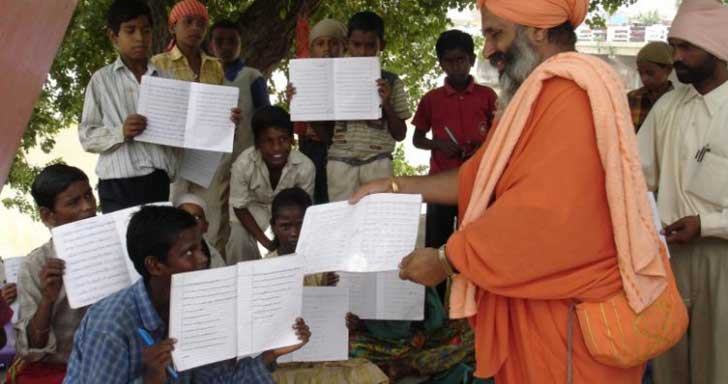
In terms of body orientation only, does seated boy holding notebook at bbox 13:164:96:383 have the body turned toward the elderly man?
yes

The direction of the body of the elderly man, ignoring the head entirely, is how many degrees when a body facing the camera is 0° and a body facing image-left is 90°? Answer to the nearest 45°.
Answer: approximately 90°

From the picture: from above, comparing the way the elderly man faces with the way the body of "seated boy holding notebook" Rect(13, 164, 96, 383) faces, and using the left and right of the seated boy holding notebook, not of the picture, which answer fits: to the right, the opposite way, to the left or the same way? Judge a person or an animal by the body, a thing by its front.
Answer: the opposite way

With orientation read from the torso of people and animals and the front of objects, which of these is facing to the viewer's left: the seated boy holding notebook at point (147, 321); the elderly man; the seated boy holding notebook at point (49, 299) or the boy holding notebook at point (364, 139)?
the elderly man

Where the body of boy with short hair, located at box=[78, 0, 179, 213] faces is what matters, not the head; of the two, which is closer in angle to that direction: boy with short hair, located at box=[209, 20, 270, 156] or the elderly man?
the elderly man
